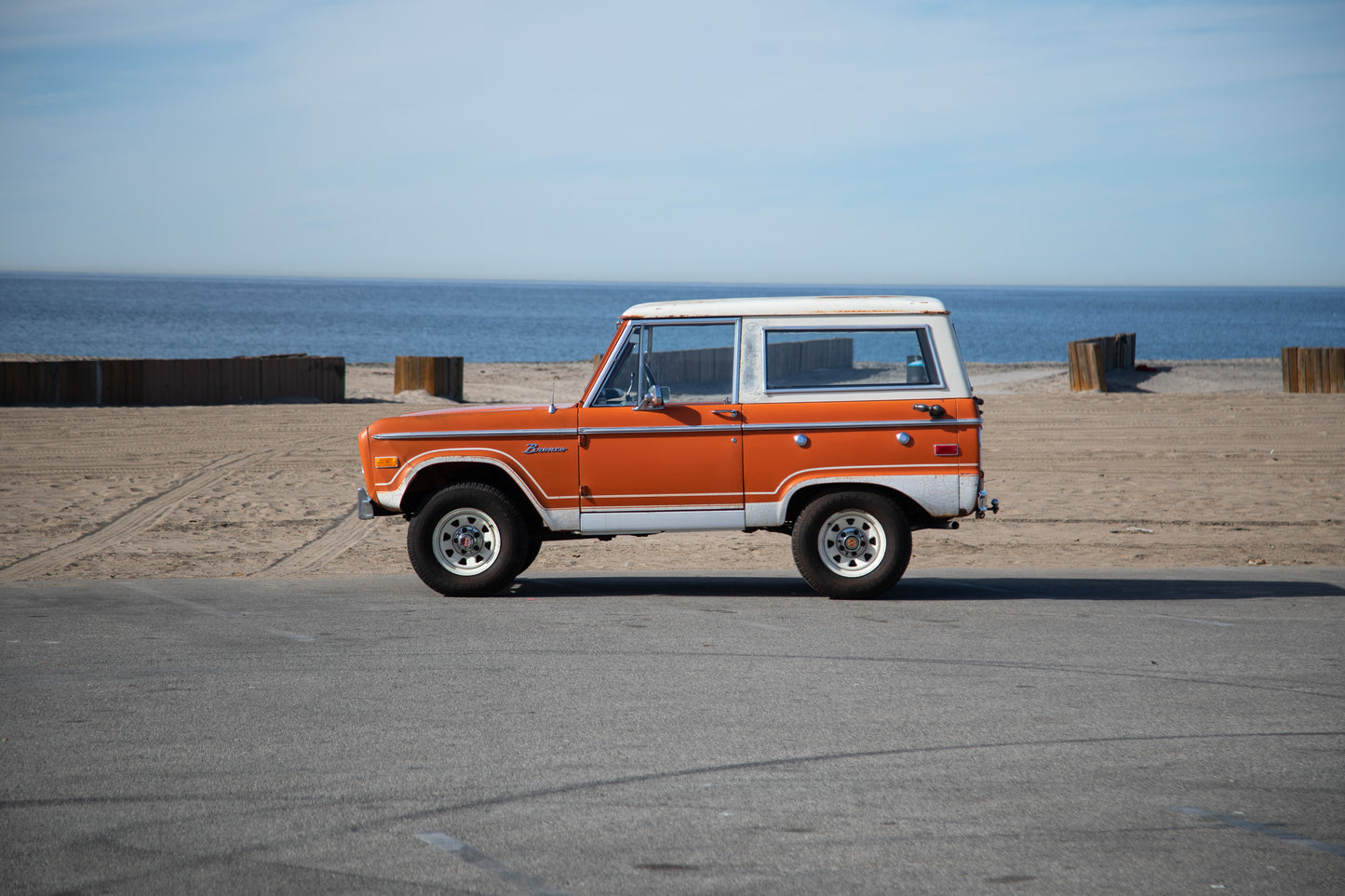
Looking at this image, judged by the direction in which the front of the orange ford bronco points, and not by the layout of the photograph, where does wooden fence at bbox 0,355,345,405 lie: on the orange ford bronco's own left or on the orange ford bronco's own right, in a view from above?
on the orange ford bronco's own right

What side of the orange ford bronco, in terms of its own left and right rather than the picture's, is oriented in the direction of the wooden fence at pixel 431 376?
right

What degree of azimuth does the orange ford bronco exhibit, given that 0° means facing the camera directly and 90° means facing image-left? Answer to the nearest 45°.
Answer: approximately 90°

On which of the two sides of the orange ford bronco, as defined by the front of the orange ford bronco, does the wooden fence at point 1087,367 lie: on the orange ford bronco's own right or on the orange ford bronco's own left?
on the orange ford bronco's own right

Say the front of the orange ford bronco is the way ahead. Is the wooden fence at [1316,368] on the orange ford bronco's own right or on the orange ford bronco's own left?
on the orange ford bronco's own right

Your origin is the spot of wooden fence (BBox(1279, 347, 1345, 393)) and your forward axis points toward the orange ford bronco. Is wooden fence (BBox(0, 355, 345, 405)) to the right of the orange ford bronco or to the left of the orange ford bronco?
right
